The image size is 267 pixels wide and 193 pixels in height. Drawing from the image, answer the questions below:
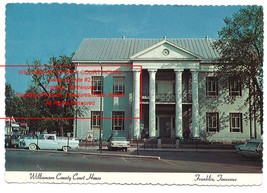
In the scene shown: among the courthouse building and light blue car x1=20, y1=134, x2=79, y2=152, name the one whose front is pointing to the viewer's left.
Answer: the light blue car

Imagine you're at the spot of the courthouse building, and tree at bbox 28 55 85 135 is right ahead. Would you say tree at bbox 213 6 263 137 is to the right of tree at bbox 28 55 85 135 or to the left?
left

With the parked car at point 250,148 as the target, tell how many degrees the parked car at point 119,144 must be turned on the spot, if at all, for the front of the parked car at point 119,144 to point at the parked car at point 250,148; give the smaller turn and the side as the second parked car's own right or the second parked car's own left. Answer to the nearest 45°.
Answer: approximately 135° to the second parked car's own right

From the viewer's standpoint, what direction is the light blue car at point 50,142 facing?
to the viewer's left

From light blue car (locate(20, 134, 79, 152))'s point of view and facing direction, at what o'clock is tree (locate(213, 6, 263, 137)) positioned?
The tree is roughly at 7 o'clock from the light blue car.

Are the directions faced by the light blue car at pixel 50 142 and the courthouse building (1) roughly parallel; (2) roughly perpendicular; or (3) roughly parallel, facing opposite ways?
roughly perpendicular
